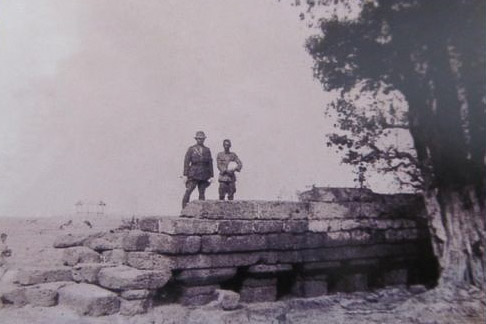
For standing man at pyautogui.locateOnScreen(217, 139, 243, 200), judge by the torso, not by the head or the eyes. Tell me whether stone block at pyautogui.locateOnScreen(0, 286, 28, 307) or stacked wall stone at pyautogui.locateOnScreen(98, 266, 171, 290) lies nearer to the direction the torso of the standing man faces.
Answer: the stacked wall stone

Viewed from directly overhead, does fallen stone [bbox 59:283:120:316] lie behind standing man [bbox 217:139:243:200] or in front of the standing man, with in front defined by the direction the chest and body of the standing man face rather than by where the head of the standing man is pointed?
in front

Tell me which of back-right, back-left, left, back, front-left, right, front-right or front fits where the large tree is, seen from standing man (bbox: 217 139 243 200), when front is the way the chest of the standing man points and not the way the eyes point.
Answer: front-left

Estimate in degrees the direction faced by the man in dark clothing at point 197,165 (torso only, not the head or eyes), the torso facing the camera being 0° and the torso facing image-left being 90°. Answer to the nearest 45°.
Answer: approximately 0°

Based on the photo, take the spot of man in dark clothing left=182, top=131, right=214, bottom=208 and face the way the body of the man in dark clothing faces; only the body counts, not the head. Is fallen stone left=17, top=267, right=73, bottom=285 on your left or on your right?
on your right

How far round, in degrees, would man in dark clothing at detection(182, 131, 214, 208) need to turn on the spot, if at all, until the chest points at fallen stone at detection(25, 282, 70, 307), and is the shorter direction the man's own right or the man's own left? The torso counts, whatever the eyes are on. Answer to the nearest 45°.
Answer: approximately 45° to the man's own right

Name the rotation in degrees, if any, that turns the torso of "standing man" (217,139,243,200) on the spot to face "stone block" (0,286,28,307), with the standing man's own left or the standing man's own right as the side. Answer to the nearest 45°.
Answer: approximately 45° to the standing man's own right

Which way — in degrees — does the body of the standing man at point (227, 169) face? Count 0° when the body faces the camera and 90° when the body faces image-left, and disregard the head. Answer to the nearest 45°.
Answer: approximately 0°

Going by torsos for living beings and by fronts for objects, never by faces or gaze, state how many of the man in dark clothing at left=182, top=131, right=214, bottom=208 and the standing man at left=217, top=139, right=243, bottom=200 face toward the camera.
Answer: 2
